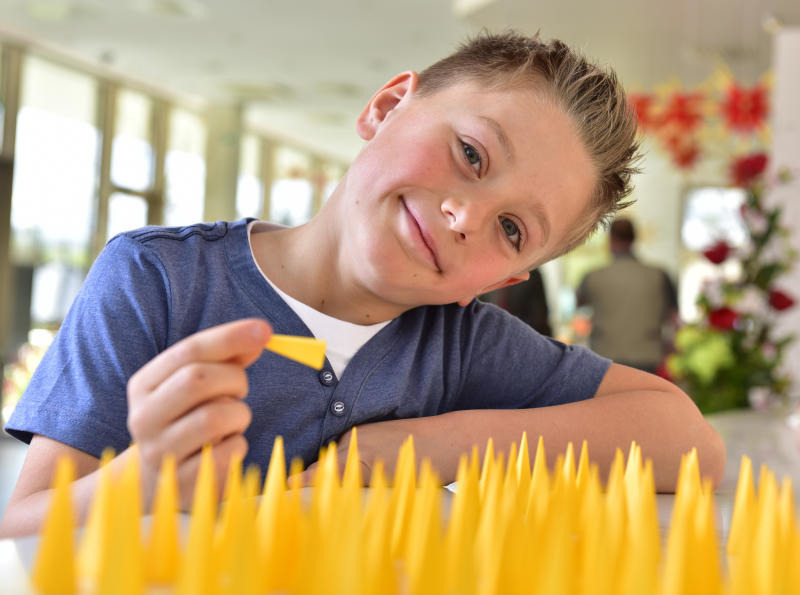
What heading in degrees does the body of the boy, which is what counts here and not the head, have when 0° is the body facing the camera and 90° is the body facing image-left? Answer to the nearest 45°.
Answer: approximately 0°

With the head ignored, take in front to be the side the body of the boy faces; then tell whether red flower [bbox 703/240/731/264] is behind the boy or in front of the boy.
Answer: behind

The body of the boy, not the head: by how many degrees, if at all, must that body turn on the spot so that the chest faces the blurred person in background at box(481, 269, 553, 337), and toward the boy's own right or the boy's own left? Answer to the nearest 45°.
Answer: approximately 180°

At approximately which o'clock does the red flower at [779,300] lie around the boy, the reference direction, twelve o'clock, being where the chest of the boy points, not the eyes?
The red flower is roughly at 7 o'clock from the boy.

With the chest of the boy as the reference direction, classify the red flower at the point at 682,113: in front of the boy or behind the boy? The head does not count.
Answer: behind

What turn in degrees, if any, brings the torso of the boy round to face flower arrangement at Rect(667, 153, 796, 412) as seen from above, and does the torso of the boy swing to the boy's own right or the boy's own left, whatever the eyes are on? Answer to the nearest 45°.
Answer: approximately 135° to the boy's own left

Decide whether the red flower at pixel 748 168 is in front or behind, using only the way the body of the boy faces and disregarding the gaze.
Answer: behind

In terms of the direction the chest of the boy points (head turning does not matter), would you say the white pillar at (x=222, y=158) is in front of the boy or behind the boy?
behind
